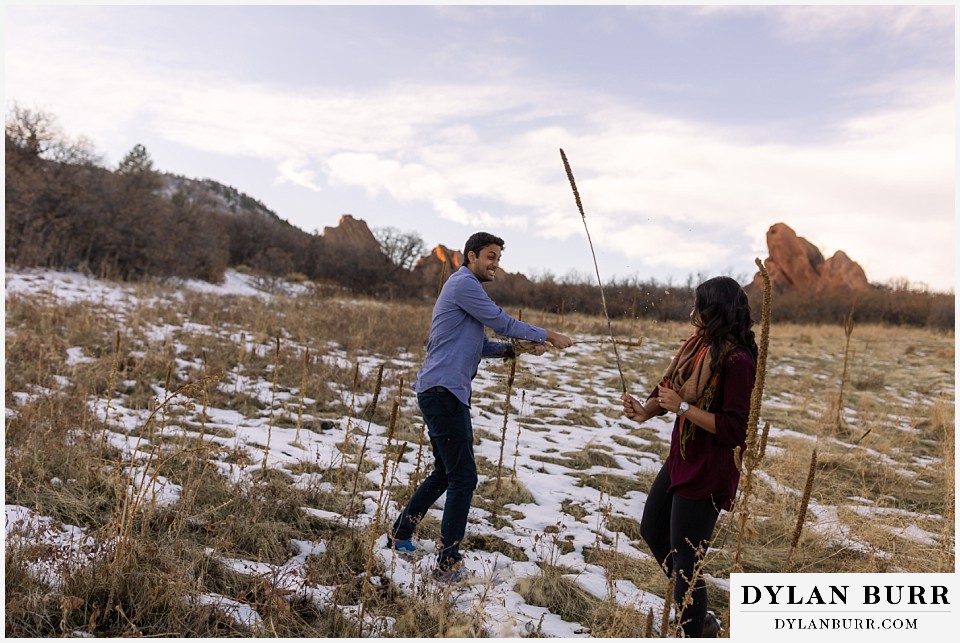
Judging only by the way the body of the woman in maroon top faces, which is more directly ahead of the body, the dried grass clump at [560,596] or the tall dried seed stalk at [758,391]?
the dried grass clump

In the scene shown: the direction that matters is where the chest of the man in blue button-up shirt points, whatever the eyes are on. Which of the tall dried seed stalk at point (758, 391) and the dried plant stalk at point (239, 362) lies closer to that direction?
the tall dried seed stalk

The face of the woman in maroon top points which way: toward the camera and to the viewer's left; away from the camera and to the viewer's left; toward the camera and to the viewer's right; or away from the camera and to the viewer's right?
away from the camera and to the viewer's left

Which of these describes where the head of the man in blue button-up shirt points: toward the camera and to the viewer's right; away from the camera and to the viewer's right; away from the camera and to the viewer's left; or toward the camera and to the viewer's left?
toward the camera and to the viewer's right

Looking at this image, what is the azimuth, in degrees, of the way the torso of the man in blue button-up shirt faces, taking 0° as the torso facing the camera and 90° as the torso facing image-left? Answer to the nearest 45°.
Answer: approximately 270°

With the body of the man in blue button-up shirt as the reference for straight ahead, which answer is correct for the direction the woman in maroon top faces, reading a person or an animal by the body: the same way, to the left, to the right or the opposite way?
the opposite way

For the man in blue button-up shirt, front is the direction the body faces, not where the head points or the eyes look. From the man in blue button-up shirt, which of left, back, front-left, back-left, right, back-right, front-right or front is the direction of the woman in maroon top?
front-right

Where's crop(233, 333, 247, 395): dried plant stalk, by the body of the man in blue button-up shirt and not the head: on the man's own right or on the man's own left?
on the man's own left

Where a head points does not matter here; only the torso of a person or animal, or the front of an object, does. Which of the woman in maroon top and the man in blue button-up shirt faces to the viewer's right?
the man in blue button-up shirt

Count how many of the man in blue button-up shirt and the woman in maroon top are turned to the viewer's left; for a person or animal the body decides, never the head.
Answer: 1

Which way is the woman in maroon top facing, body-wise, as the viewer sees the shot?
to the viewer's left
